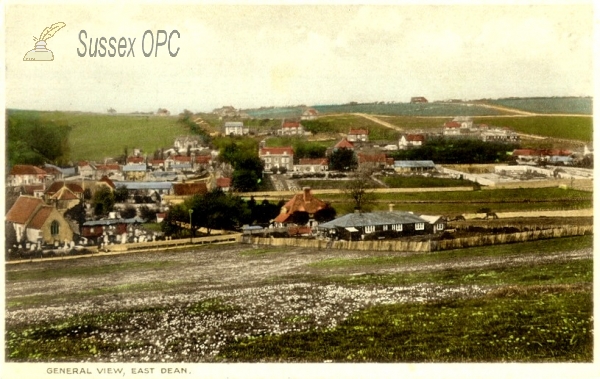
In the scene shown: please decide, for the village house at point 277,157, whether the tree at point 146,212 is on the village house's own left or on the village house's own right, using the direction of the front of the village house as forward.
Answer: on the village house's own right

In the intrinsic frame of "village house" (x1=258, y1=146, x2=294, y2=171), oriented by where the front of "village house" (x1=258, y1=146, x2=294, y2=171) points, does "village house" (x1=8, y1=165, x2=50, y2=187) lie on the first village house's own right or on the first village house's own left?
on the first village house's own right

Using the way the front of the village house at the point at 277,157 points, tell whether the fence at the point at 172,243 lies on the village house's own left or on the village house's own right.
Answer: on the village house's own right

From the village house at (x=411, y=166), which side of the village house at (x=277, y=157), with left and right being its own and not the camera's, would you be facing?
left

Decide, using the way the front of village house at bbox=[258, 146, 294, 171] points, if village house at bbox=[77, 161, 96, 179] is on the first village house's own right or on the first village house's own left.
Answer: on the first village house's own right

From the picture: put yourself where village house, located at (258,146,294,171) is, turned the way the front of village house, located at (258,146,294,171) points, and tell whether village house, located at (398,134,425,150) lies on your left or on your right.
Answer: on your left

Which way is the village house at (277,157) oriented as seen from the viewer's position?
toward the camera

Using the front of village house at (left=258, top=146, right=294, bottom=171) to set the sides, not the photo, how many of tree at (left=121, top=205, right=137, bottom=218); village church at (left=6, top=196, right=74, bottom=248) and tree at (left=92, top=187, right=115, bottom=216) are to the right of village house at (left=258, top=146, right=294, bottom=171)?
3

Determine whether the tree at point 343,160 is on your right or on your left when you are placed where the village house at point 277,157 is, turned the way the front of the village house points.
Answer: on your left

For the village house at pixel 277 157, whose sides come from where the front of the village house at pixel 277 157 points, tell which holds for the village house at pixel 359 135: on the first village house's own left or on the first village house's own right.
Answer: on the first village house's own left

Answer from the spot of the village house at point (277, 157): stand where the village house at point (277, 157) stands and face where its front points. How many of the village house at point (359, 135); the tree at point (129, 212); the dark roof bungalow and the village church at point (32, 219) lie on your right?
2

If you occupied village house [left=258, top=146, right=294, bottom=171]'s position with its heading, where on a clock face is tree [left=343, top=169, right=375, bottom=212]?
The tree is roughly at 11 o'clock from the village house.
